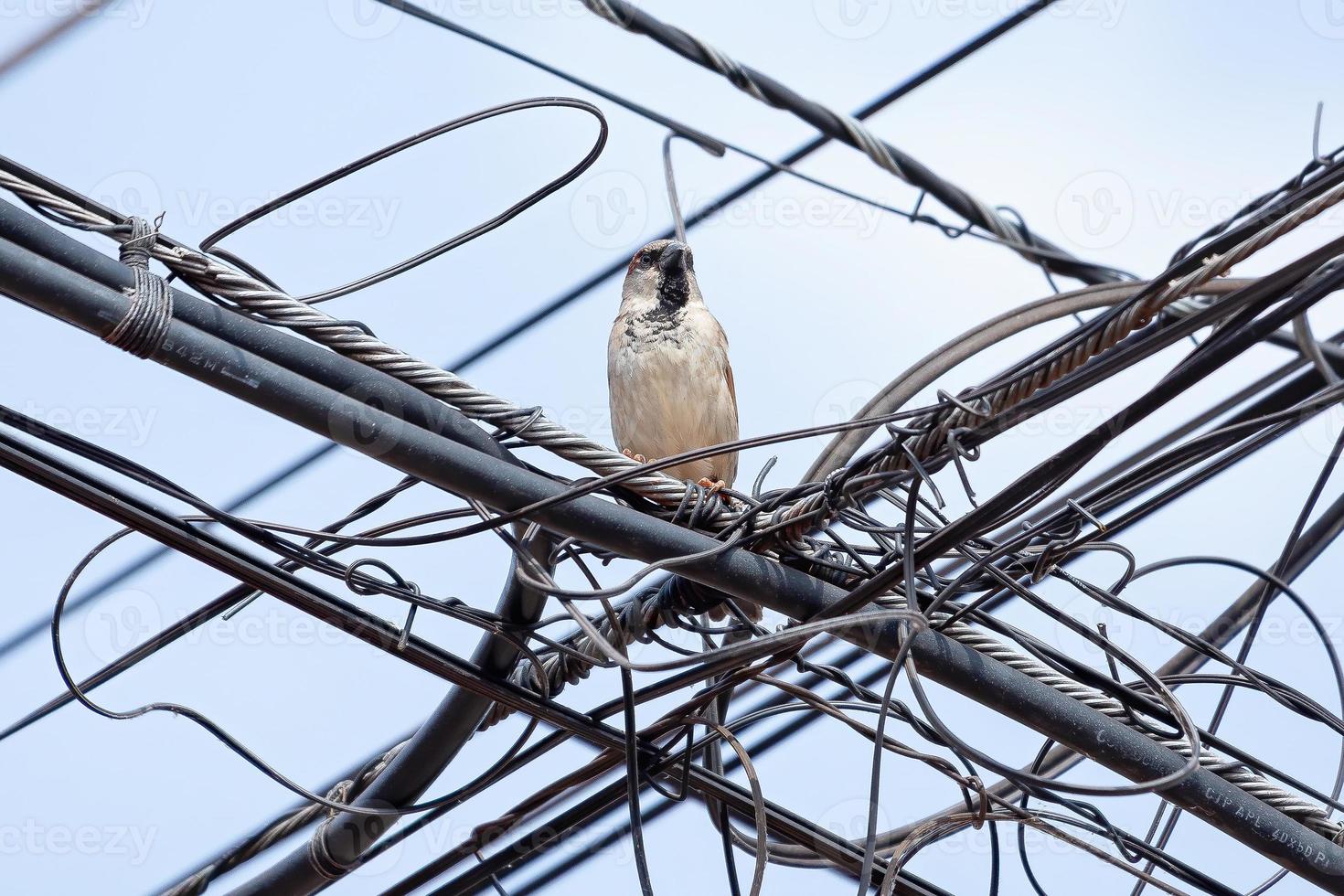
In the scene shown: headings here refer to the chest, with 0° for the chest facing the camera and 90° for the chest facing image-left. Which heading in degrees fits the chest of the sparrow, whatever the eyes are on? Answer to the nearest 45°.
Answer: approximately 0°
